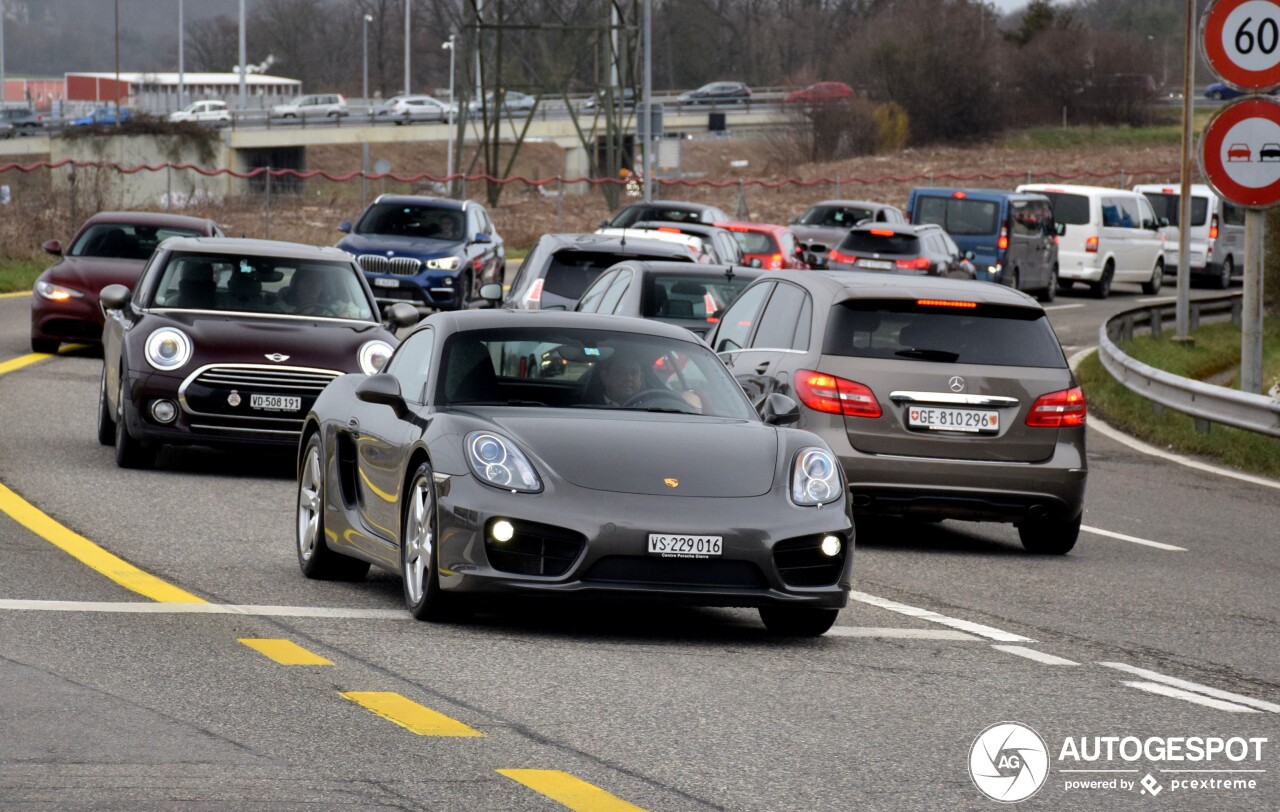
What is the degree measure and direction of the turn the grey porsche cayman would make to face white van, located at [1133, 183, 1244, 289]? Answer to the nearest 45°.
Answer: approximately 135° to its left

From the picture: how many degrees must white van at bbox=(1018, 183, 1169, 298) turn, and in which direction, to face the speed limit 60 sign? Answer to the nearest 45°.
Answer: approximately 135° to its right

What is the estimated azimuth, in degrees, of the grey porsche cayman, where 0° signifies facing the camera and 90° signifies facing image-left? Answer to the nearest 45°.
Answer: approximately 315°

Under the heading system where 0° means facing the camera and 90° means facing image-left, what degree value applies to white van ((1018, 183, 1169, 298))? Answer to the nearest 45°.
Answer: approximately 225°

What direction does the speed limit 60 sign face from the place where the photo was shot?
facing the viewer

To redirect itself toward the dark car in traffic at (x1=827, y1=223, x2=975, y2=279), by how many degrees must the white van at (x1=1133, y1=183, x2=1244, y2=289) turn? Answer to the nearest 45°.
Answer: approximately 135° to its right

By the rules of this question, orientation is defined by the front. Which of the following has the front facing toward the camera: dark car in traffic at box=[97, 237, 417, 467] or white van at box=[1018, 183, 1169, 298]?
the dark car in traffic

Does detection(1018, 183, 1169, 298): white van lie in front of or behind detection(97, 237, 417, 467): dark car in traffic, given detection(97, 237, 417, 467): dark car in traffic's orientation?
behind

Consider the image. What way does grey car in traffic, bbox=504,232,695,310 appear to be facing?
away from the camera

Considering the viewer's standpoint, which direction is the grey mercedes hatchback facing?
facing away from the viewer and to the left of the viewer

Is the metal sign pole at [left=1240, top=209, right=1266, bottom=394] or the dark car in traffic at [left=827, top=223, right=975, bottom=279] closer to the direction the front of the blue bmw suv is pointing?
the metal sign pole

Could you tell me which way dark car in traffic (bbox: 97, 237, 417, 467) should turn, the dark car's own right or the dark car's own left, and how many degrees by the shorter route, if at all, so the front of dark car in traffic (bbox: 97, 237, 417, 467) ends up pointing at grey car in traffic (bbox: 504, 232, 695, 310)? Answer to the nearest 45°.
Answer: approximately 135° to the dark car's own left

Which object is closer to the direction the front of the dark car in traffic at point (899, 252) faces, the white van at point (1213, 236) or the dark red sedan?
the white van

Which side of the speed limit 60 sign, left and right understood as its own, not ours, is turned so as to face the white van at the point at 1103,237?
back

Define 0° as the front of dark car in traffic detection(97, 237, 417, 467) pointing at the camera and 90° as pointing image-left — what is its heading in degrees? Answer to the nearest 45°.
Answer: approximately 0°

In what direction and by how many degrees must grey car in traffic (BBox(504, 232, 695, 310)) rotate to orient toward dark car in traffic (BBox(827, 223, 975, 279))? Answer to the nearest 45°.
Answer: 0° — it already faces it
